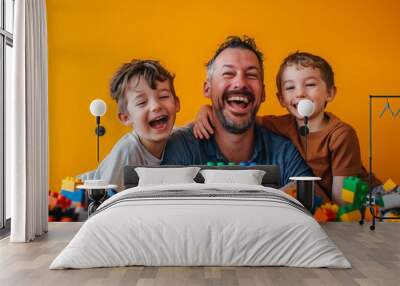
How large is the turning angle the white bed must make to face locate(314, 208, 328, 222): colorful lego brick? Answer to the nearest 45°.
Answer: approximately 135° to its left

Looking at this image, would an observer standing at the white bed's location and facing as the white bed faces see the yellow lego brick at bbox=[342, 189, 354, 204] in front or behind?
behind

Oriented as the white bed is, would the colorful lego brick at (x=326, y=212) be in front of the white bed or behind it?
behind

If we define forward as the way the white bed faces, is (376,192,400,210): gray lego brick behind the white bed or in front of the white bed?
behind

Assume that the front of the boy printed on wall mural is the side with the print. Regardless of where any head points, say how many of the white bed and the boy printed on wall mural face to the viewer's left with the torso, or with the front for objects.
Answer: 0

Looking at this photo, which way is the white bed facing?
toward the camera

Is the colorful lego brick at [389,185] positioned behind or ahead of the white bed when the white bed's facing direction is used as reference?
behind
